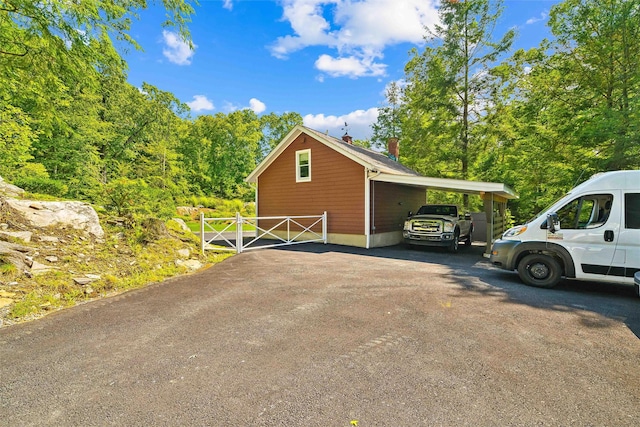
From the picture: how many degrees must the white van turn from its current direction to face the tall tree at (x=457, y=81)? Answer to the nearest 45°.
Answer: approximately 45° to its right

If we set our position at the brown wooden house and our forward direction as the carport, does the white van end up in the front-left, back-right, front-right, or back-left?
front-right

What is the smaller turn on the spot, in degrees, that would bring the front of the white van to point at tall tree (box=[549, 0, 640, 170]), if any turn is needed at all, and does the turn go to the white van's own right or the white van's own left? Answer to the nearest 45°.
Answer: approximately 90° to the white van's own right

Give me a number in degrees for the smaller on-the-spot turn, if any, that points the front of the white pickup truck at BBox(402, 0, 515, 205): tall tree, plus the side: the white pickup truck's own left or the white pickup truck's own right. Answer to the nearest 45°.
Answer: approximately 135° to the white pickup truck's own right

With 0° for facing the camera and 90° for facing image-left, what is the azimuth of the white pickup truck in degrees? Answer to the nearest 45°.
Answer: approximately 45°

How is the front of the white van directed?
to the viewer's left

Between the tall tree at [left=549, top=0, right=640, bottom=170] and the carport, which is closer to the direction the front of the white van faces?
the carport

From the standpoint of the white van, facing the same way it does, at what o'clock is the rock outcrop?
The rock outcrop is roughly at 11 o'clock from the white van.

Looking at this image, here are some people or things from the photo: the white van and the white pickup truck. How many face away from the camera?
0

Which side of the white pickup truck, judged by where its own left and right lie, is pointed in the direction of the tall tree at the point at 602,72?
back

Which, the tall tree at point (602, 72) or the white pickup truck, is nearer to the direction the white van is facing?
the white pickup truck

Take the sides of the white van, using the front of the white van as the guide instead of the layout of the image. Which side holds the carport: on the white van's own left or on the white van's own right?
on the white van's own right

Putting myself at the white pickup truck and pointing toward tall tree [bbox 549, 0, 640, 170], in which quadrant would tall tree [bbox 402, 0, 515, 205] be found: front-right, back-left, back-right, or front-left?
front-left
